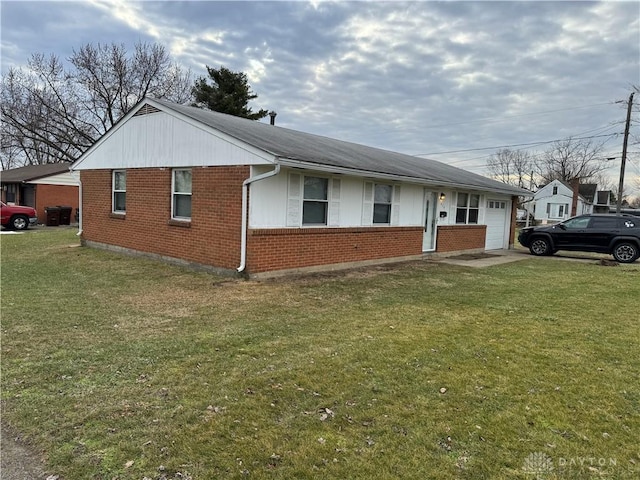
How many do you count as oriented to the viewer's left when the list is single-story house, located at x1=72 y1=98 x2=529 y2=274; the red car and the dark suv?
1

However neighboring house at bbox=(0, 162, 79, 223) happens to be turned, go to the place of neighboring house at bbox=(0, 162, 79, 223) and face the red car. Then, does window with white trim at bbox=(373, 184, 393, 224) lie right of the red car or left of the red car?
left

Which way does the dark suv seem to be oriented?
to the viewer's left

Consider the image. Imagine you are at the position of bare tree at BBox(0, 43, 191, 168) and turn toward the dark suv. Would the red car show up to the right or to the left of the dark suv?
right

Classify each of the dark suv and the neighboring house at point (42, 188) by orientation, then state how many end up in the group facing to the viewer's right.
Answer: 0

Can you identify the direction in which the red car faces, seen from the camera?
facing to the right of the viewer

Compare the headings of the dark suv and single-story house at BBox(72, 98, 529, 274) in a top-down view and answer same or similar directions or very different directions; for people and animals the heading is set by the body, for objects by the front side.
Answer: very different directions

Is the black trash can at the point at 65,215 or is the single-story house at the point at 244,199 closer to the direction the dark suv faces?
the black trash can

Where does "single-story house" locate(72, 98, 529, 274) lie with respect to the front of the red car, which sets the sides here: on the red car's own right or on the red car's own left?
on the red car's own right

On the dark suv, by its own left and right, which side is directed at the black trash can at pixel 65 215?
front

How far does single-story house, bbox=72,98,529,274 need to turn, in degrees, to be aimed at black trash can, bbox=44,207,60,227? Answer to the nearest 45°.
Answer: approximately 180°

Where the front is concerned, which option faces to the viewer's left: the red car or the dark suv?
the dark suv

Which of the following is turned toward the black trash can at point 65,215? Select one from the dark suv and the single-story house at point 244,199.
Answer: the dark suv

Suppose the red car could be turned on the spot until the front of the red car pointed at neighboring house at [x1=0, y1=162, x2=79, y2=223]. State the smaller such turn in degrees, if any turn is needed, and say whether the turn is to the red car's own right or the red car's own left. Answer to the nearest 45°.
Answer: approximately 90° to the red car's own left

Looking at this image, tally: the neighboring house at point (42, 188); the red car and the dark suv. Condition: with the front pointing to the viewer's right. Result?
1
